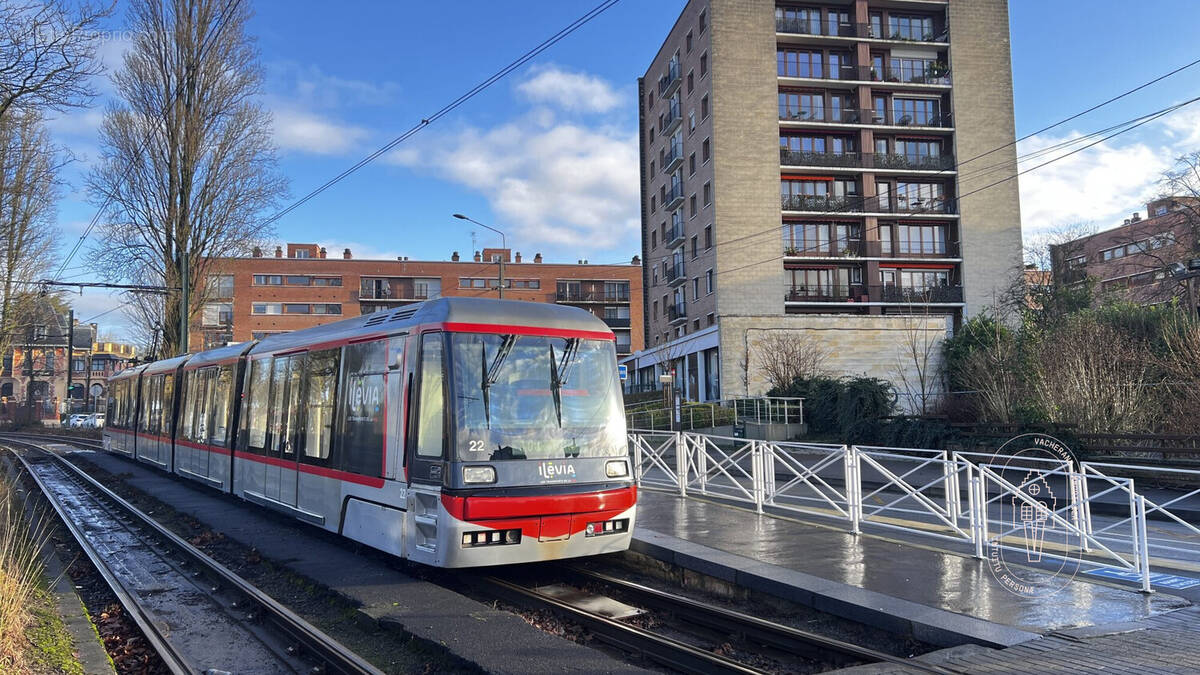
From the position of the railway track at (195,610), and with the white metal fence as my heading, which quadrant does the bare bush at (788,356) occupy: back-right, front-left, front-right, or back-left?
front-left

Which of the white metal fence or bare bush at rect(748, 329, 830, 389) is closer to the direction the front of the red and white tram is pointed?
the white metal fence

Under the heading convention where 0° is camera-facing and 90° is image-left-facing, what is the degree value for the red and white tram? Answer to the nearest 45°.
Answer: approximately 315°

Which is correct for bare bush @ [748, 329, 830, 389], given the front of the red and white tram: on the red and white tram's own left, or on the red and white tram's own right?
on the red and white tram's own left

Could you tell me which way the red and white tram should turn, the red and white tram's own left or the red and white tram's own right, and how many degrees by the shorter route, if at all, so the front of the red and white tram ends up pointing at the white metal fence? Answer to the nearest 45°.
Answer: approximately 45° to the red and white tram's own left

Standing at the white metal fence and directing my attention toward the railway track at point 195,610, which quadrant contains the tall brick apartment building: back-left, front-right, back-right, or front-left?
back-right

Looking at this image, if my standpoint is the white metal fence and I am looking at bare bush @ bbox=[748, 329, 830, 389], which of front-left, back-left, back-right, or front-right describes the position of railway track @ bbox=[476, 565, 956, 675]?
back-left

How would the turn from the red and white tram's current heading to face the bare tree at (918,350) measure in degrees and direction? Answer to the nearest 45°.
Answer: approximately 90° to its left

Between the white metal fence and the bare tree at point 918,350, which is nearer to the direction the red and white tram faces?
the white metal fence

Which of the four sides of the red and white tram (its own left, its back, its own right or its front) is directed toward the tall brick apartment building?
left
